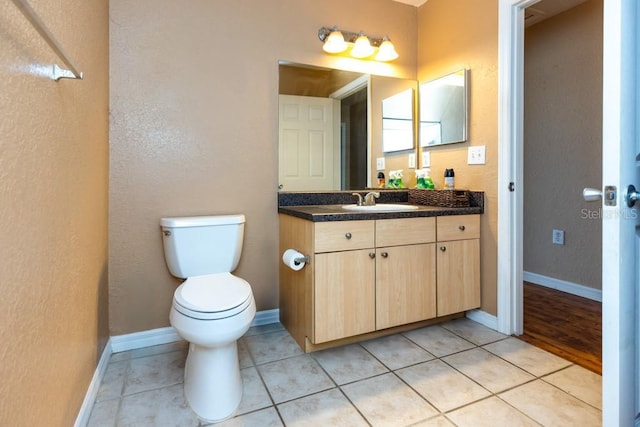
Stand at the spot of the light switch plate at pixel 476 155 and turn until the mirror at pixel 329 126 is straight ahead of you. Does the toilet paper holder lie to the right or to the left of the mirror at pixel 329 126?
left

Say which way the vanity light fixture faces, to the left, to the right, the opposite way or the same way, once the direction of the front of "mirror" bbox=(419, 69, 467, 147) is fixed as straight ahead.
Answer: to the left

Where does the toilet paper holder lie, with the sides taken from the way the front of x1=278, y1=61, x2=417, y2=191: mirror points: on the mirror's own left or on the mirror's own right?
on the mirror's own right

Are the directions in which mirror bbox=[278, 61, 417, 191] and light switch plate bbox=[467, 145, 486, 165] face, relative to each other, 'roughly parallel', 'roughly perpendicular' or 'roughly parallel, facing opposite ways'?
roughly perpendicular

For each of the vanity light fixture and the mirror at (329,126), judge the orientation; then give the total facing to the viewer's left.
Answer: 0

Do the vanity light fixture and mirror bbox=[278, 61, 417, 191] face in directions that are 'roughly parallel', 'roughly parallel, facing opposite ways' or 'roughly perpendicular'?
roughly parallel

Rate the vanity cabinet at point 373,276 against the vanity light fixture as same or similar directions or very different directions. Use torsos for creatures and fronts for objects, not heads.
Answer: same or similar directions

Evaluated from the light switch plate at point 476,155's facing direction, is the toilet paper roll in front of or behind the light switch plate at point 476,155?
in front

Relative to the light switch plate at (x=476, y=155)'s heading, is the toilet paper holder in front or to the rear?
in front

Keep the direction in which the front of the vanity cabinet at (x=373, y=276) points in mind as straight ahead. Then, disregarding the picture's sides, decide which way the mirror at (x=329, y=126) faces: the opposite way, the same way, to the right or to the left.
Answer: the same way

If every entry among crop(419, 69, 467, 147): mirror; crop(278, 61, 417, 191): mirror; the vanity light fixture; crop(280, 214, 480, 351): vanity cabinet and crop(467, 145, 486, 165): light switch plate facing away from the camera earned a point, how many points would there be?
0

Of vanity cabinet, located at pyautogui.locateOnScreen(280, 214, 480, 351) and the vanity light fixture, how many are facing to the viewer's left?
0

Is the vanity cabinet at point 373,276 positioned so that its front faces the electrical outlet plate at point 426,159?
no

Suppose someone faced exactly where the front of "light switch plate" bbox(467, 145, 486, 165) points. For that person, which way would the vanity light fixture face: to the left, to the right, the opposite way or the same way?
to the left

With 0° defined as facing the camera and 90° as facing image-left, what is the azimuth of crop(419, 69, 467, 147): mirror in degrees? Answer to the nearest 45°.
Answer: approximately 45°

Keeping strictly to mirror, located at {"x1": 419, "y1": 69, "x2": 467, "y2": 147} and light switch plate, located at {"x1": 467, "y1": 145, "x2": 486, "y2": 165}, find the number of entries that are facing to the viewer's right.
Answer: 0

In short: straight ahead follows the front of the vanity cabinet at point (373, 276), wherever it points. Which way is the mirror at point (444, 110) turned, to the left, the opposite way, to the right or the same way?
to the right

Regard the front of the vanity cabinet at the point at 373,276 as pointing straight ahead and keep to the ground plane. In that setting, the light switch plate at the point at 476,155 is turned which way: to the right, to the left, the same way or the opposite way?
to the right

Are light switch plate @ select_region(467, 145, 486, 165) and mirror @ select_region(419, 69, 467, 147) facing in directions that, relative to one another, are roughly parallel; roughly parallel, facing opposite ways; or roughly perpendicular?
roughly parallel
